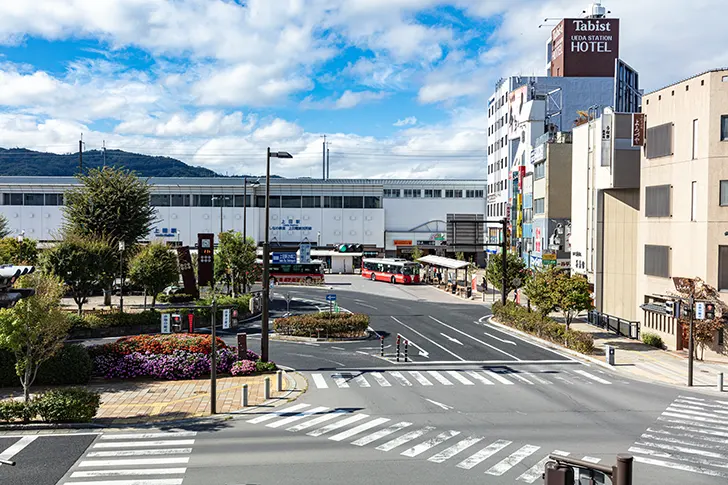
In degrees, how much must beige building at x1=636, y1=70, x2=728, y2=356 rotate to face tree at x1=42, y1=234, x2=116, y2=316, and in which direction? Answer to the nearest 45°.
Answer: approximately 45° to its right

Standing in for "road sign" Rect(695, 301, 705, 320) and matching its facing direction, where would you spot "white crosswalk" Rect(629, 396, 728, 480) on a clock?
The white crosswalk is roughly at 12 o'clock from the road sign.

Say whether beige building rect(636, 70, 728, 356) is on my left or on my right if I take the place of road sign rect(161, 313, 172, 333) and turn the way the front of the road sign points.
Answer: on my left

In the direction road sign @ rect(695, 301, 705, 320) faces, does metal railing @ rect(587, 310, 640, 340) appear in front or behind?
behind

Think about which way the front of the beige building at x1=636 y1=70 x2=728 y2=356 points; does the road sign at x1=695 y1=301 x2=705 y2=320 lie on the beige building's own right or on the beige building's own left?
on the beige building's own left

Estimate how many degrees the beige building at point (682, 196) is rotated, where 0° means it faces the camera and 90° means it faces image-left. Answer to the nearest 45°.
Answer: approximately 45°

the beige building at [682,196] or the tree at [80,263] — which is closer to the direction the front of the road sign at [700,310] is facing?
the tree

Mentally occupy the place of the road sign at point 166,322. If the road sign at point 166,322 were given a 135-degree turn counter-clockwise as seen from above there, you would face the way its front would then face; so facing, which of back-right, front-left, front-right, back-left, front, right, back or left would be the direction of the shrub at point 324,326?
front

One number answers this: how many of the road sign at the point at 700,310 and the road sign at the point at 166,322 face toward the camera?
2

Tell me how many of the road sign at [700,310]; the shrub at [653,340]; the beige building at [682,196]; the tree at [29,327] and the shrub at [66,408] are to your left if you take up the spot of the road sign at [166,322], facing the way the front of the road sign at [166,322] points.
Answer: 3

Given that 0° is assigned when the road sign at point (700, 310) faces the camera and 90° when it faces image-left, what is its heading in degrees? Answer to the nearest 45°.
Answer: approximately 0°

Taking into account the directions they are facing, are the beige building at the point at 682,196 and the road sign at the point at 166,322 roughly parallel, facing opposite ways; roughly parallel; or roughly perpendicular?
roughly perpendicular
